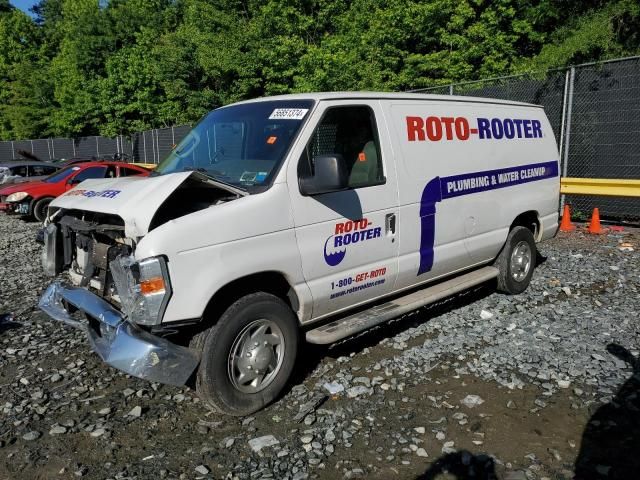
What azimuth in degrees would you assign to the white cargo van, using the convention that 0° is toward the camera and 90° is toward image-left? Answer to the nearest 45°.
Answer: approximately 45°

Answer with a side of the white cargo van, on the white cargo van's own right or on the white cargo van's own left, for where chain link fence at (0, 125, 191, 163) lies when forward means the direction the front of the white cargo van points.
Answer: on the white cargo van's own right

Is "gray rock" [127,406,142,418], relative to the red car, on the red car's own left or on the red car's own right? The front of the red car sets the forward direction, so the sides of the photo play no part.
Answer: on the red car's own left

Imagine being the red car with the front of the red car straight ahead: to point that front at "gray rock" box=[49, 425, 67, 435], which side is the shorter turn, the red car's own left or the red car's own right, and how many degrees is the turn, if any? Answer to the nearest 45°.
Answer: approximately 45° to the red car's own left

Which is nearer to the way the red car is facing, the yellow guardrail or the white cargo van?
the white cargo van

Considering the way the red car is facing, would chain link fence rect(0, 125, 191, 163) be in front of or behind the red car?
behind

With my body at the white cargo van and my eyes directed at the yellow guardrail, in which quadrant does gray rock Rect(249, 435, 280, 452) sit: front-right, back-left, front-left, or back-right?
back-right

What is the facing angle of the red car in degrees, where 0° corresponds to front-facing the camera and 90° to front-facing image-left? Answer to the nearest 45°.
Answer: approximately 45°

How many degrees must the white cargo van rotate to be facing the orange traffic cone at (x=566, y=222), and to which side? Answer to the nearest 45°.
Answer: approximately 180°

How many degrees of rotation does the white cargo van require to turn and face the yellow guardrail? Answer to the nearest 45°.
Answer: approximately 180°
